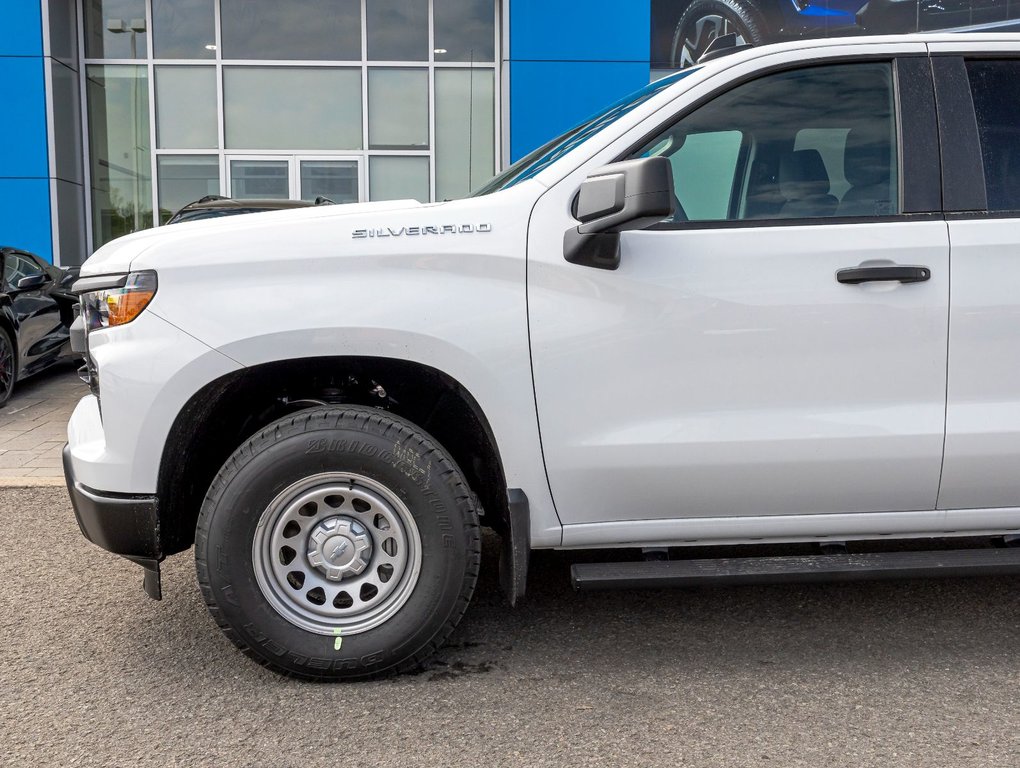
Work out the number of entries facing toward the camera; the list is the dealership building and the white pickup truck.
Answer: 1

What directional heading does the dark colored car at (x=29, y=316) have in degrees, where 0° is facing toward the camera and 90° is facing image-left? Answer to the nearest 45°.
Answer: approximately 45°

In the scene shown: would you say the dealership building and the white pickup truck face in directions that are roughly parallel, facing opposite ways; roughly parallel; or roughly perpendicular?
roughly perpendicular

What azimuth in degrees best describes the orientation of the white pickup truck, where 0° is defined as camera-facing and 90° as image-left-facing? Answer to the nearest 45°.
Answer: approximately 90°

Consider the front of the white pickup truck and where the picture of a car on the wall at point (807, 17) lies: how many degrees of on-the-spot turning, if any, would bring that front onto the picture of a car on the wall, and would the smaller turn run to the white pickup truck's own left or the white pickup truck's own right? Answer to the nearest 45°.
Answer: approximately 90° to the white pickup truck's own right

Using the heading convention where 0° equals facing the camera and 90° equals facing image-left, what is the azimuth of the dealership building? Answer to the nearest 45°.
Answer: approximately 0°
